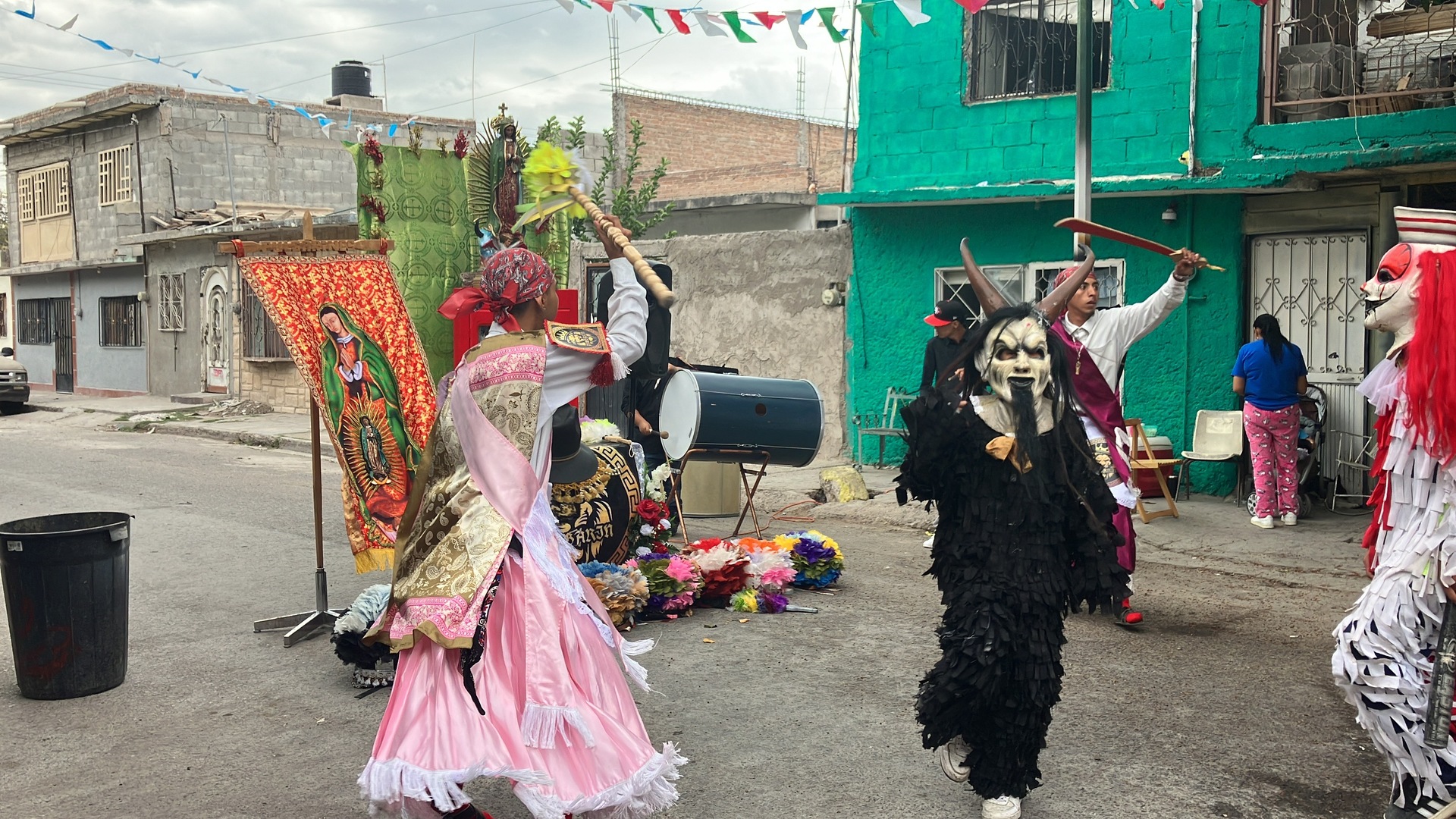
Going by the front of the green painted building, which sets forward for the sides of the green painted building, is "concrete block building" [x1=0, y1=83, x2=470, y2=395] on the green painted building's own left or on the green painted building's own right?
on the green painted building's own right

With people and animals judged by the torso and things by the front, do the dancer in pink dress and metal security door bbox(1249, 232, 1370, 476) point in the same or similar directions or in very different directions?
very different directions

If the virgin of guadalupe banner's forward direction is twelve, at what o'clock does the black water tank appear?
The black water tank is roughly at 6 o'clock from the virgin of guadalupe banner.

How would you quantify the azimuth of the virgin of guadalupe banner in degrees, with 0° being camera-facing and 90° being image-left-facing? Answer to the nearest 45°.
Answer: approximately 0°

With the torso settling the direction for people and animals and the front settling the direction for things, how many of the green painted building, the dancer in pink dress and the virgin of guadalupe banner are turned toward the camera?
2

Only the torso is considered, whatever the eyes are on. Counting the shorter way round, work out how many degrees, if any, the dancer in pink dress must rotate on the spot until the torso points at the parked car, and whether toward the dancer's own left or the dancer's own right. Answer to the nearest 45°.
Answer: approximately 90° to the dancer's own left

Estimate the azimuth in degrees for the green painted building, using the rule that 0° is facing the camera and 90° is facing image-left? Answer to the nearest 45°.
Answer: approximately 0°

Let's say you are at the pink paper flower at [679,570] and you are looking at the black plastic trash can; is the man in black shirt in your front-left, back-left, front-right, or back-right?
back-right

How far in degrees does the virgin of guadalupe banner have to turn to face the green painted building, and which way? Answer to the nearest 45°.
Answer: approximately 135° to its left

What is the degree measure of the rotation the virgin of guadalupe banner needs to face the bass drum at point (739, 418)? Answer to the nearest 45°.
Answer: approximately 135° to its left
